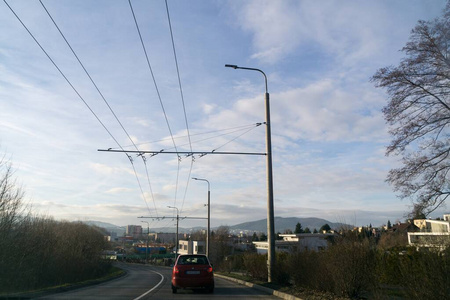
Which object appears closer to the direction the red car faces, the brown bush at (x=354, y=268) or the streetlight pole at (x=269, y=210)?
the streetlight pole

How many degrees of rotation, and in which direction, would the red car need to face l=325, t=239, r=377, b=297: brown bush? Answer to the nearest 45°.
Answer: approximately 135° to its right

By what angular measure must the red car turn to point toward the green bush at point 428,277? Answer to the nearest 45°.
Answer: approximately 135° to its right

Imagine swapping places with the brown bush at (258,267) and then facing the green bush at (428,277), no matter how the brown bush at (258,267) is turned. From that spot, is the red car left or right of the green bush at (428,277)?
right

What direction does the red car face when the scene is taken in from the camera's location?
facing away from the viewer

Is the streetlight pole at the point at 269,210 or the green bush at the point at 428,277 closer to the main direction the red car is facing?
the streetlight pole

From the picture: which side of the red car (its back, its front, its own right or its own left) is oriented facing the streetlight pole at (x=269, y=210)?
right

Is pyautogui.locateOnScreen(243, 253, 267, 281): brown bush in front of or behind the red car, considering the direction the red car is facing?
in front
